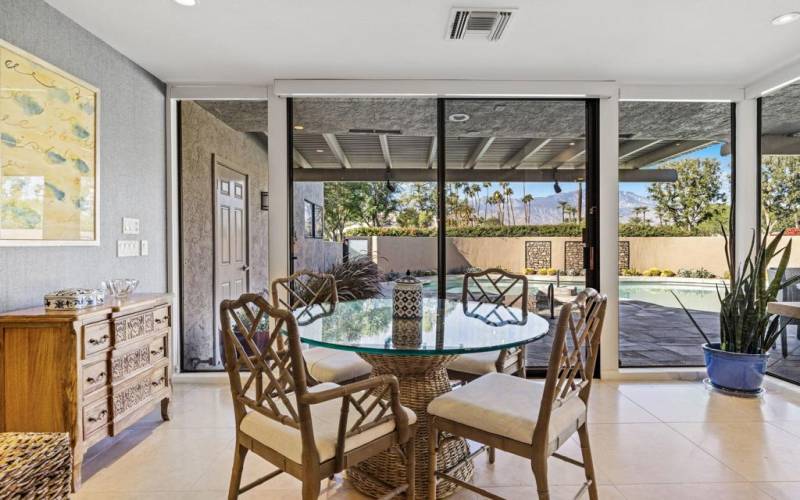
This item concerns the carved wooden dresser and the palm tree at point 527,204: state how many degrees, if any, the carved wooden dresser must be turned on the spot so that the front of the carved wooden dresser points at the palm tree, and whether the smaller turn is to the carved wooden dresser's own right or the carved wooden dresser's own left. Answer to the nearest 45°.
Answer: approximately 45° to the carved wooden dresser's own left

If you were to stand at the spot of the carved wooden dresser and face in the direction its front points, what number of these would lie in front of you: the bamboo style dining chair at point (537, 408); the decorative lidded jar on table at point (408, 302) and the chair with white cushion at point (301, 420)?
3

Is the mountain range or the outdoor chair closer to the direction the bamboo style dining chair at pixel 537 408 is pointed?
the mountain range

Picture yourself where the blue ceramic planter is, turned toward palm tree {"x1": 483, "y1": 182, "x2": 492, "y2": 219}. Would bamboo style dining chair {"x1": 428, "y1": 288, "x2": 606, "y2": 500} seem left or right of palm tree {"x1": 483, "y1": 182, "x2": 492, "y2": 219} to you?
left

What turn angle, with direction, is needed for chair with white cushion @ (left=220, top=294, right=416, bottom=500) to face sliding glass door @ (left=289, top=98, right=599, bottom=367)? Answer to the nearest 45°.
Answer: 0° — it already faces it

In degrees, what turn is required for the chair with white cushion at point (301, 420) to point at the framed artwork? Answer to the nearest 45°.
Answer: approximately 90° to its left

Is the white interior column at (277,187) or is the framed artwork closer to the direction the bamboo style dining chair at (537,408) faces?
the white interior column

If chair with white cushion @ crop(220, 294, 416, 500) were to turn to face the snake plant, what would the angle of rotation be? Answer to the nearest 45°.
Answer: approximately 45° to its right

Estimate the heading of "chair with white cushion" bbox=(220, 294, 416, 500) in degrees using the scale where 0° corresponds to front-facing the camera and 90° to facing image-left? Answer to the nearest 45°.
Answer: approximately 225°

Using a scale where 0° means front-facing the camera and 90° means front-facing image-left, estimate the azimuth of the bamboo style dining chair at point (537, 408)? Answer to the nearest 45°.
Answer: approximately 135°

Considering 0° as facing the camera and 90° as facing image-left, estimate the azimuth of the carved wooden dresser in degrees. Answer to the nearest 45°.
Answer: approximately 315°
